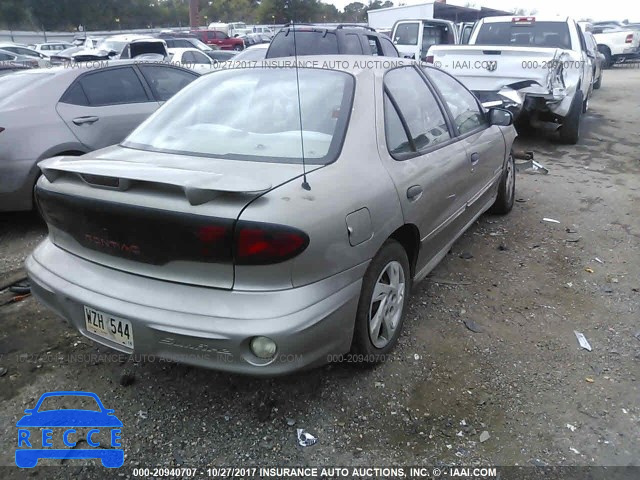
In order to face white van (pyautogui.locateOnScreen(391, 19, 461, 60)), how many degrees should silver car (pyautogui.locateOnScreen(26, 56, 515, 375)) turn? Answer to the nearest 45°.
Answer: approximately 45° to its left

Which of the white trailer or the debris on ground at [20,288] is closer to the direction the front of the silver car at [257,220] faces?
the white trailer

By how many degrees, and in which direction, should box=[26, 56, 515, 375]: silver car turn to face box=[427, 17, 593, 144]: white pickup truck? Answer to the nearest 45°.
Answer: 0° — it already faces it

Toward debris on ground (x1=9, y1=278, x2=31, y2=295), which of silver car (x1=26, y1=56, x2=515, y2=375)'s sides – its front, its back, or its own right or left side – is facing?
left

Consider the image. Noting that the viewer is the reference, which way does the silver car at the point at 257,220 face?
facing away from the viewer and to the right of the viewer
